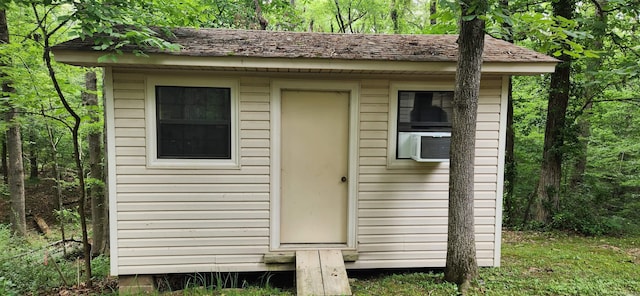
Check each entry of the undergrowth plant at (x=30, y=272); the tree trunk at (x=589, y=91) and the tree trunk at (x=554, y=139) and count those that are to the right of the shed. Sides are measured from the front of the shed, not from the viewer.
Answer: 1

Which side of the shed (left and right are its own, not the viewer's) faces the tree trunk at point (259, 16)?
back

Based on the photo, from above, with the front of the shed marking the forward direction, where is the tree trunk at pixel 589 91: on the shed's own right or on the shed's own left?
on the shed's own left

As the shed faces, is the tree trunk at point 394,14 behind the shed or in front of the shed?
behind
